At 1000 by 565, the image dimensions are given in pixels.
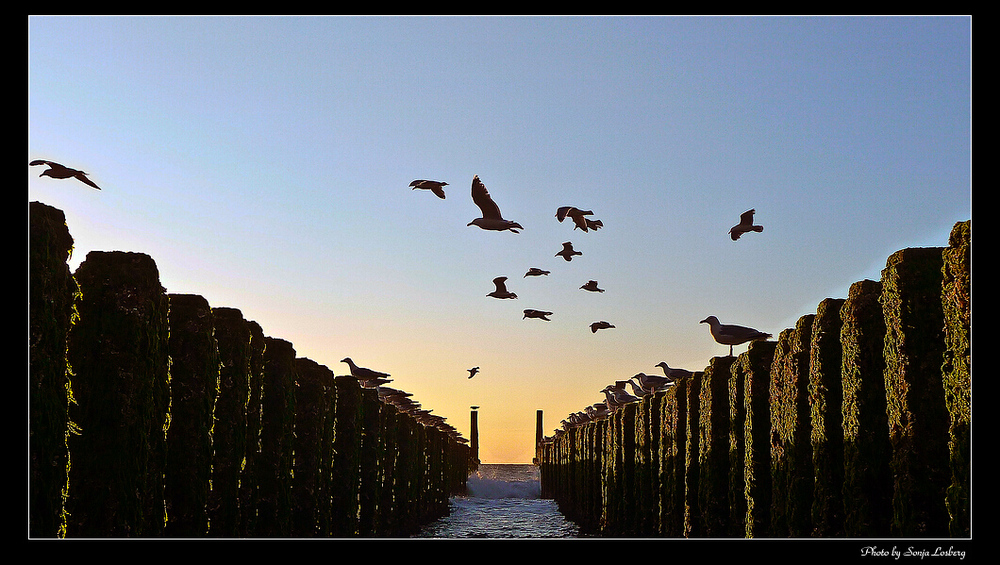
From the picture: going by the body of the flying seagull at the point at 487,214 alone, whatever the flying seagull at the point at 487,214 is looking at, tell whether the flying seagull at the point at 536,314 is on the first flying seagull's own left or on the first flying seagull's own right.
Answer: on the first flying seagull's own right

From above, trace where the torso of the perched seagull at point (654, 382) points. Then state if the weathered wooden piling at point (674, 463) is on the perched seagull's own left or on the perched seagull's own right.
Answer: on the perched seagull's own left

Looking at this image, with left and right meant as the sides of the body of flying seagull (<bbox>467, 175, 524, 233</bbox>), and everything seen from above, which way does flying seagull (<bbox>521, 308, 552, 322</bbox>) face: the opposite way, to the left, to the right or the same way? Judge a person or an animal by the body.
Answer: the same way

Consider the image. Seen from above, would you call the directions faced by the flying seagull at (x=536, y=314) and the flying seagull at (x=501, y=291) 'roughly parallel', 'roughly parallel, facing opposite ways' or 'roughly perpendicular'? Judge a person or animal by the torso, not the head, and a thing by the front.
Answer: roughly parallel

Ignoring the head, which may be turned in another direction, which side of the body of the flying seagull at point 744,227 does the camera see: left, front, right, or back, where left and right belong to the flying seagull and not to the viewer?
left

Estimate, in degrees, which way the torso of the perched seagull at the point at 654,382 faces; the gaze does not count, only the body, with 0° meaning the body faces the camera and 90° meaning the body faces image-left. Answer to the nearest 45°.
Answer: approximately 90°

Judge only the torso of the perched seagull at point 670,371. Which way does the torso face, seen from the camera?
to the viewer's left

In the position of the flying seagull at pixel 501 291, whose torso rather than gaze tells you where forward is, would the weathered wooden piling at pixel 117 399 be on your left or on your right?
on your left

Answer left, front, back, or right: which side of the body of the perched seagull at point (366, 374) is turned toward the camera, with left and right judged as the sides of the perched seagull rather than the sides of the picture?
left

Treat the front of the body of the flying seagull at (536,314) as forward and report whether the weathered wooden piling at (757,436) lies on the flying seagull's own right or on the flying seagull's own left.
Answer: on the flying seagull's own left
